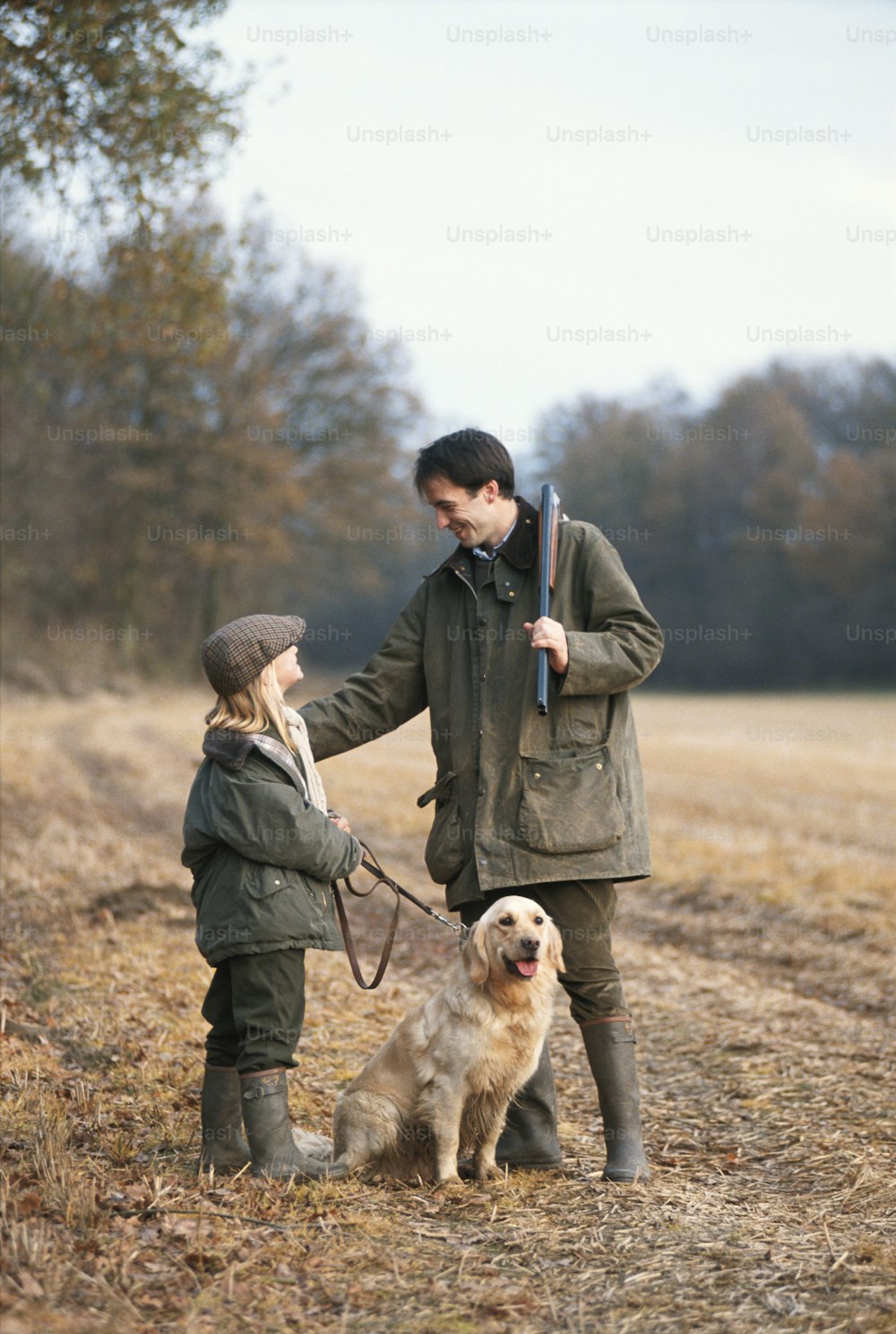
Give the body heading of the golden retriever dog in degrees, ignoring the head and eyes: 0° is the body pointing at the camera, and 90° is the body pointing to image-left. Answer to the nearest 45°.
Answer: approximately 315°

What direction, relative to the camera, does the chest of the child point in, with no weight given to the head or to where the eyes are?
to the viewer's right

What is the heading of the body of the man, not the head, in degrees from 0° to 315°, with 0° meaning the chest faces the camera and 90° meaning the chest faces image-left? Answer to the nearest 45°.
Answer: approximately 45°

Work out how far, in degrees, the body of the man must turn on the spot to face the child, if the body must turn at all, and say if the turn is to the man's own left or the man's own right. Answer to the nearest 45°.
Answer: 0° — they already face them

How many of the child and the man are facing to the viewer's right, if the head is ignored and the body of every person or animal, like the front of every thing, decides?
1

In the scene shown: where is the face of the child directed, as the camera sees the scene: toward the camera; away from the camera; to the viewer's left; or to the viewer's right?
to the viewer's right
